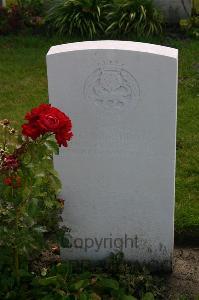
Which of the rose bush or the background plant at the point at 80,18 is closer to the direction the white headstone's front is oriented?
the rose bush

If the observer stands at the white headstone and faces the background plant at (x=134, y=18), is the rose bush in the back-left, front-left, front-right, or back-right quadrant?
back-left

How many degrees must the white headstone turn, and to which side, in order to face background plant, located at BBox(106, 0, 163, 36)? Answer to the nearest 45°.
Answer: approximately 180°

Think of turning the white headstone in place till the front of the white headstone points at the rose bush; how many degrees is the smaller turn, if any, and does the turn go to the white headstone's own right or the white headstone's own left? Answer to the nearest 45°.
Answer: approximately 45° to the white headstone's own right

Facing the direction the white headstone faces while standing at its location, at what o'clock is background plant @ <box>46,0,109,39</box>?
The background plant is roughly at 6 o'clock from the white headstone.

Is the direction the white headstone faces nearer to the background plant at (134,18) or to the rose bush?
the rose bush

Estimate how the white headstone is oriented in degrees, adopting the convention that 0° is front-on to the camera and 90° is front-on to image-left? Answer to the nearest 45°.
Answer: approximately 0°
